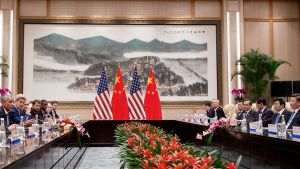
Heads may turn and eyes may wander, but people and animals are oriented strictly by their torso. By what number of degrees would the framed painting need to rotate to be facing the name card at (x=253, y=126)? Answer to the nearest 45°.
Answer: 0° — it already faces it

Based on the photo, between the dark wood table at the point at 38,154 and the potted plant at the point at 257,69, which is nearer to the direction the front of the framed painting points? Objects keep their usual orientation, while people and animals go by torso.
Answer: the dark wood table

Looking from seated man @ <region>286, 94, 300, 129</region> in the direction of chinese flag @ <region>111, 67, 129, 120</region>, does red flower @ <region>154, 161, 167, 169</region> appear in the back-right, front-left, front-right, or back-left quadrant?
back-left

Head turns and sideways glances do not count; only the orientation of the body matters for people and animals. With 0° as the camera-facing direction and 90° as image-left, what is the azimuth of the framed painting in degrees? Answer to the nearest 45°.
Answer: approximately 0°

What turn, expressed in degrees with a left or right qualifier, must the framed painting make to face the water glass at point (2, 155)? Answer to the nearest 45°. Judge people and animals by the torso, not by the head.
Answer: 0° — it already faces it

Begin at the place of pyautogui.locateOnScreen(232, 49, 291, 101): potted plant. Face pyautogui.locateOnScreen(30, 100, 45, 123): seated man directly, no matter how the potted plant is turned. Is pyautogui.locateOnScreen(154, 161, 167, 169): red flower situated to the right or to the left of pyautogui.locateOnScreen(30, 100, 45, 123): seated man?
left

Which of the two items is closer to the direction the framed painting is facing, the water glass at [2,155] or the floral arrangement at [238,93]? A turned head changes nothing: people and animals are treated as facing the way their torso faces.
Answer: the water glass

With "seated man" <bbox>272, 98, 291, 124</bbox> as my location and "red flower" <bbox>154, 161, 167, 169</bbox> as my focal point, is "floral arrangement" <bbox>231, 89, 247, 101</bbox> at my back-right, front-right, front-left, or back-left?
back-right
